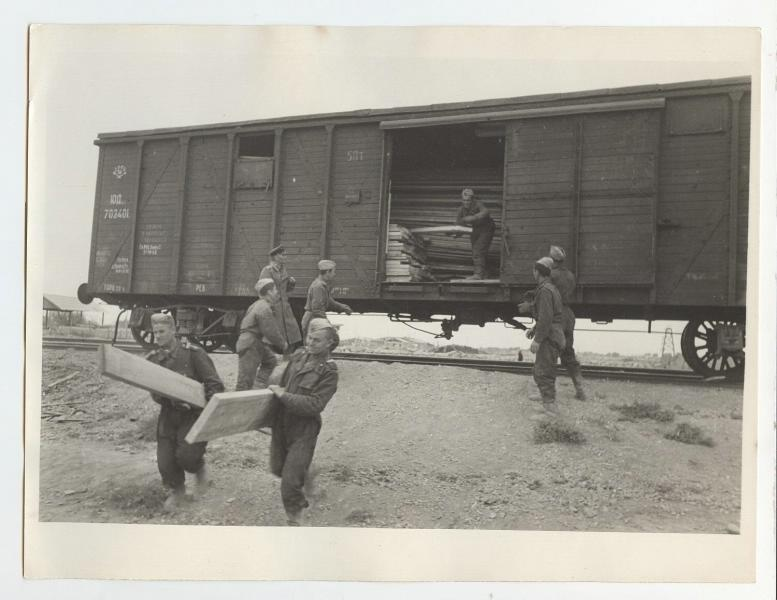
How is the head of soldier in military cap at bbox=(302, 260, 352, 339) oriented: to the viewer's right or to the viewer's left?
to the viewer's right

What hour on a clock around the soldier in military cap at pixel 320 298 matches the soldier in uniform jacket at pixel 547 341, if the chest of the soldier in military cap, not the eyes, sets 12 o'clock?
The soldier in uniform jacket is roughly at 1 o'clock from the soldier in military cap.

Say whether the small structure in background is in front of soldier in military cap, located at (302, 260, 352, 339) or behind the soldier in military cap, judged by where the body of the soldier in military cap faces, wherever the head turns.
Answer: behind

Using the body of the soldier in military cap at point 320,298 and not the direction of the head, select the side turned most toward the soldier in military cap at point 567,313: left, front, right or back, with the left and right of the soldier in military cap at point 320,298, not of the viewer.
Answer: front

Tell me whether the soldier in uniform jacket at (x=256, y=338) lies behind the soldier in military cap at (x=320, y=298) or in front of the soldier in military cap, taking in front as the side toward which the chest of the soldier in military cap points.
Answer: behind

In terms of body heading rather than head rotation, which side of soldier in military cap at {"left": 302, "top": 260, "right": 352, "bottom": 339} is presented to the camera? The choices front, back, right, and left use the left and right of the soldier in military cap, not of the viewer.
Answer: right
